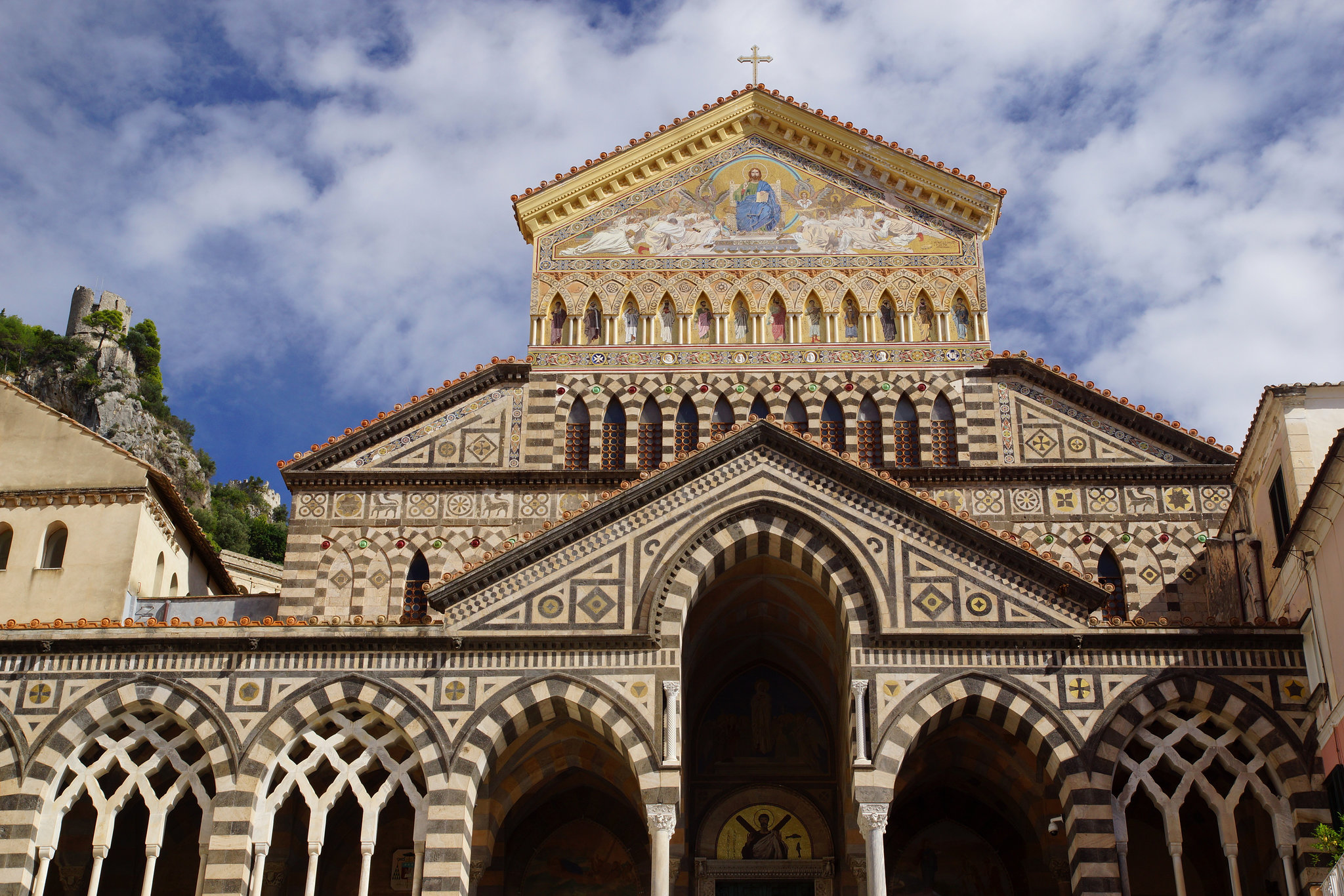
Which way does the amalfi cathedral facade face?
toward the camera
